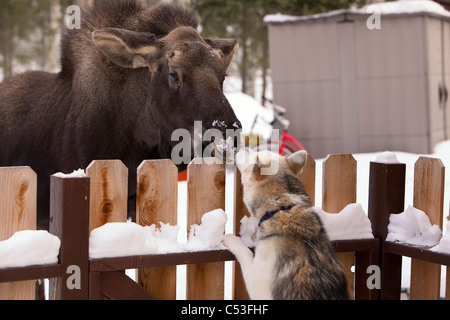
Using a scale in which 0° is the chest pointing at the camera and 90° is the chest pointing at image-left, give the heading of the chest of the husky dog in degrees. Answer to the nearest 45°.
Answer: approximately 135°
